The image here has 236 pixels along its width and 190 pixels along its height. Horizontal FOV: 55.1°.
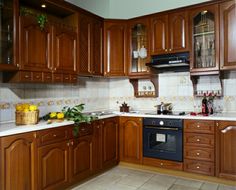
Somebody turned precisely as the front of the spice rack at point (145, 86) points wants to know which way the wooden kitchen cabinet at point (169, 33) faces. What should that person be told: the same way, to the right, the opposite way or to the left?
the same way

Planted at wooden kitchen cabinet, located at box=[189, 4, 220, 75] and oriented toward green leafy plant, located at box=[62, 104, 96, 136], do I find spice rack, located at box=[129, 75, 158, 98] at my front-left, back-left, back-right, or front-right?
front-right

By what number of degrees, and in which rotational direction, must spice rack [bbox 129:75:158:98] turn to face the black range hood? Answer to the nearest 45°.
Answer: approximately 45° to its left

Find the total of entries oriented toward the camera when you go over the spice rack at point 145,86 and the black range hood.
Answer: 2

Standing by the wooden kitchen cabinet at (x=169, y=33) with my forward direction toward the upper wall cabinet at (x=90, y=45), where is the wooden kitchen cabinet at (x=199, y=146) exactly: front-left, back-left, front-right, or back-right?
back-left

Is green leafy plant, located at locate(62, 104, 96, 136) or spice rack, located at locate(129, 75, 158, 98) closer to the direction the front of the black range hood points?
the green leafy plant

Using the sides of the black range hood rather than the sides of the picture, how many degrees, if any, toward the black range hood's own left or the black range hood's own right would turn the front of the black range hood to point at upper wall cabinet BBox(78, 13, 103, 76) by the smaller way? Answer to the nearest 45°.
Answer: approximately 90° to the black range hood's own right

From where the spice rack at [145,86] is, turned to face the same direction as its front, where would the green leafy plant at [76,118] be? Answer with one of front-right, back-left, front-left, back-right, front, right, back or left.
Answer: front-right

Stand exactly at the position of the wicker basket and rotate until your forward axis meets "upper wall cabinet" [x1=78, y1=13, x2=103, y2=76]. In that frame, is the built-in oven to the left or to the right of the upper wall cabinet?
right

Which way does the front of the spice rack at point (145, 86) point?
toward the camera

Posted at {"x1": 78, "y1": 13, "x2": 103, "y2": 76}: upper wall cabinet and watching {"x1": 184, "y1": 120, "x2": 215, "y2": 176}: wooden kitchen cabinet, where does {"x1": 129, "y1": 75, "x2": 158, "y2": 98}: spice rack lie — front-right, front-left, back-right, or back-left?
front-left

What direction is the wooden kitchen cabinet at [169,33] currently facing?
toward the camera

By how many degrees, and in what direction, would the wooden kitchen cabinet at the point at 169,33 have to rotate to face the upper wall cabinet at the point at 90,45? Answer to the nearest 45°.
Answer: approximately 90° to its right

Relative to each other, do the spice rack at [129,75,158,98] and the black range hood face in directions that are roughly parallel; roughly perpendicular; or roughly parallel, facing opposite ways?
roughly parallel
